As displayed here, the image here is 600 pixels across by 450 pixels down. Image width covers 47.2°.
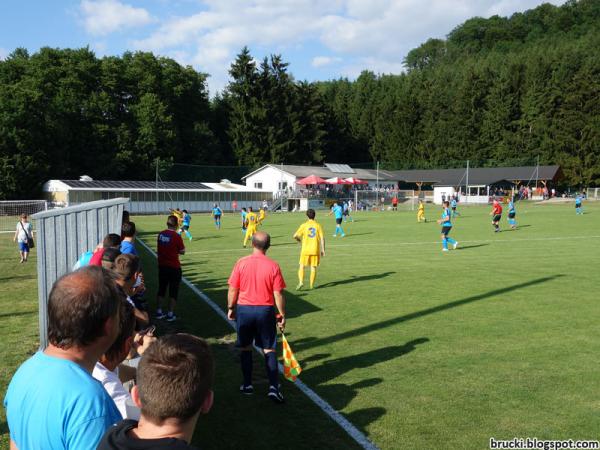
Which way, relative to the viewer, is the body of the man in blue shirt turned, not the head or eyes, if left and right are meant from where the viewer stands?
facing away from the viewer and to the right of the viewer

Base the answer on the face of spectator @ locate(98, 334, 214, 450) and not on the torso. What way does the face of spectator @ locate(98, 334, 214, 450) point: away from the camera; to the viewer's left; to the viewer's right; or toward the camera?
away from the camera

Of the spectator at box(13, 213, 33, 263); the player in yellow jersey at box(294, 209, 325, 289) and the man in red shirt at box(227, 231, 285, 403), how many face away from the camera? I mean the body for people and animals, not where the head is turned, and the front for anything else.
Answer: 2

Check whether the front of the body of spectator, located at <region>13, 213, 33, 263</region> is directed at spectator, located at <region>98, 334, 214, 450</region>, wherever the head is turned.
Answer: yes

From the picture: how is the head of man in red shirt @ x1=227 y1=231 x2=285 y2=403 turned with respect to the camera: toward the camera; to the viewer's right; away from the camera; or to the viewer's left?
away from the camera

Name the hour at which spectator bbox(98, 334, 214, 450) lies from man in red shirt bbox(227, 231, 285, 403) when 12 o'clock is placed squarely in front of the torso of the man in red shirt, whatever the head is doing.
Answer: The spectator is roughly at 6 o'clock from the man in red shirt.

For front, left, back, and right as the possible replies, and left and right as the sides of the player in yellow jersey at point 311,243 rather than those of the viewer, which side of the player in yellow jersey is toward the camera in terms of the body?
back

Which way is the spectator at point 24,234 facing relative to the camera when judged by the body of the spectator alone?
toward the camera

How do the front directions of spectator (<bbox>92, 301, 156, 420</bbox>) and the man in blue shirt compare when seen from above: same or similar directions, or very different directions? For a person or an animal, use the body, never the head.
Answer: same or similar directions

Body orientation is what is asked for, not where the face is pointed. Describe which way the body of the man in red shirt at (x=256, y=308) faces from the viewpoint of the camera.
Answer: away from the camera

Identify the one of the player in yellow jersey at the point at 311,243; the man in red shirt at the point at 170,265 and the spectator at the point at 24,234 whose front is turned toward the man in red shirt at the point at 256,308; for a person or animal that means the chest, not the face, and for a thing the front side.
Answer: the spectator

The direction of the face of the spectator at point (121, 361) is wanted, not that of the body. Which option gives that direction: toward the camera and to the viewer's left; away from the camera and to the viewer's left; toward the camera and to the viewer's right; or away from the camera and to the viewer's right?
away from the camera and to the viewer's right

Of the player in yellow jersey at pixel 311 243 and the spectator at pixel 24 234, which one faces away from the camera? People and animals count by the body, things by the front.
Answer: the player in yellow jersey

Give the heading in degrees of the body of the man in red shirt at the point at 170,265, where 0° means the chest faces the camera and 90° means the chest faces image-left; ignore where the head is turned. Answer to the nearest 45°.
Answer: approximately 225°

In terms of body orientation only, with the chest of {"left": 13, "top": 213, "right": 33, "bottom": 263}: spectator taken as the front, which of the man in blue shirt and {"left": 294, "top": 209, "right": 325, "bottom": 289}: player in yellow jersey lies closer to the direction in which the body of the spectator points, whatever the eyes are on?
the man in blue shirt

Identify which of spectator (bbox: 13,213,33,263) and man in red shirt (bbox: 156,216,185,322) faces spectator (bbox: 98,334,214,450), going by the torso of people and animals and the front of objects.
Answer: spectator (bbox: 13,213,33,263)
